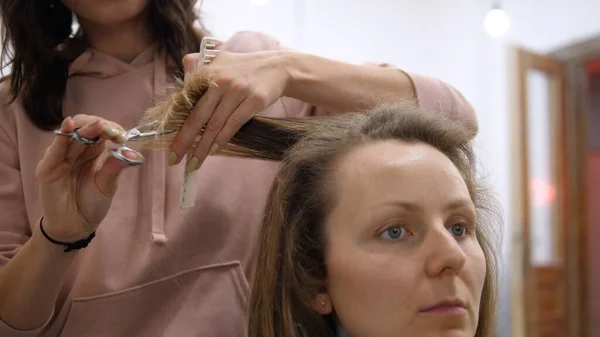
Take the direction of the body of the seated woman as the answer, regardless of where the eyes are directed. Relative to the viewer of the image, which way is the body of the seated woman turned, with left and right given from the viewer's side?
facing the viewer and to the right of the viewer

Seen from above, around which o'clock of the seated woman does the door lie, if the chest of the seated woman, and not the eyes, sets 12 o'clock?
The door is roughly at 8 o'clock from the seated woman.

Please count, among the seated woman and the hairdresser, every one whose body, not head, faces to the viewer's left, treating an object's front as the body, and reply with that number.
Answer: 0

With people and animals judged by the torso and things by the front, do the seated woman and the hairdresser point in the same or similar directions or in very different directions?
same or similar directions
